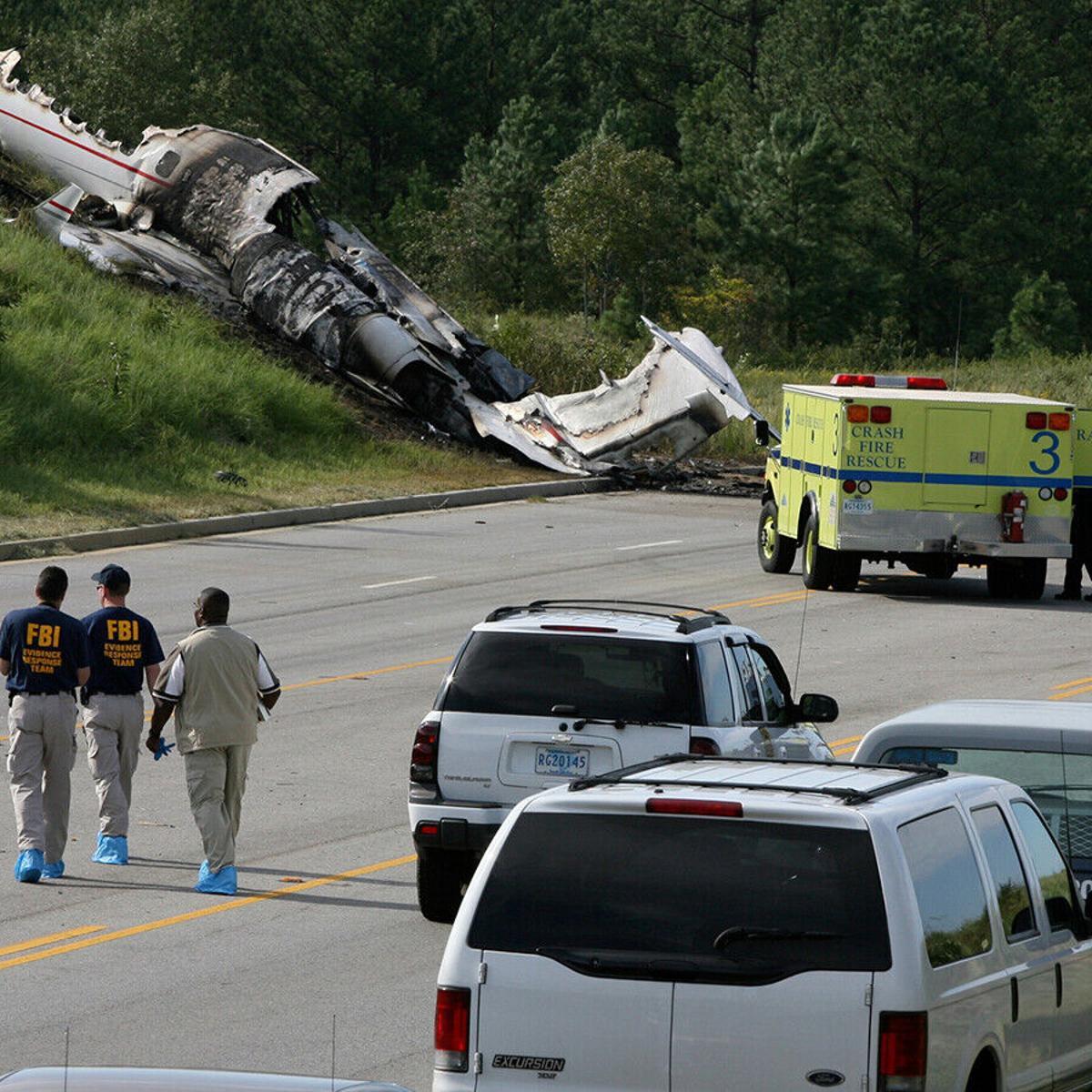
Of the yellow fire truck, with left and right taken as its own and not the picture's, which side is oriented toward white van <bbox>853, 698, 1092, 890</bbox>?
back

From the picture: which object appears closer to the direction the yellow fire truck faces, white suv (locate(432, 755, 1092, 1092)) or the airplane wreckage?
the airplane wreckage

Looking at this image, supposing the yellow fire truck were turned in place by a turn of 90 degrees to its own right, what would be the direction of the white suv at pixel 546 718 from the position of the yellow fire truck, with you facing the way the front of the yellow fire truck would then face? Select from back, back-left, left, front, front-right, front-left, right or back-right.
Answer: right

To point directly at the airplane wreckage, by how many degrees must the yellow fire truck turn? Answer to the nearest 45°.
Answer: approximately 45° to its left

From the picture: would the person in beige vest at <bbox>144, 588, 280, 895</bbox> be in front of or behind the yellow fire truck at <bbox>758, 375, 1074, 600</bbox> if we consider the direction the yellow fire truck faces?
behind

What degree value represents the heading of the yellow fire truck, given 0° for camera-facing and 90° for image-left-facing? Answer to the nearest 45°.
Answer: approximately 180°

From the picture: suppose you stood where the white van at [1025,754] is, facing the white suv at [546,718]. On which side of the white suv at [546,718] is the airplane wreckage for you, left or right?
right

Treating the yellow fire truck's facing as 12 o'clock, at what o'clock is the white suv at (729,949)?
The white suv is roughly at 6 o'clock from the yellow fire truck.

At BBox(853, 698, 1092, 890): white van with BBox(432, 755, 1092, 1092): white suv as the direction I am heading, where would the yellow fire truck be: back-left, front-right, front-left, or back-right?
back-right
